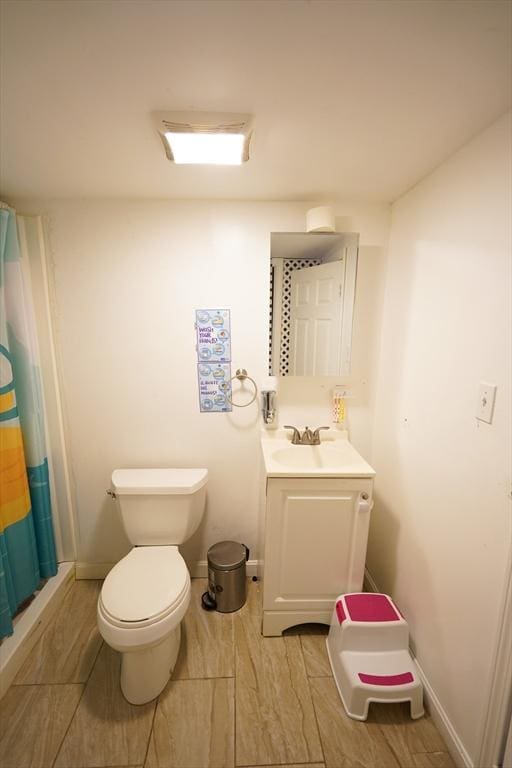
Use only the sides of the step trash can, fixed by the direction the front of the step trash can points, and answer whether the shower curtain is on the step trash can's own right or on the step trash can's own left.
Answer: on the step trash can's own right

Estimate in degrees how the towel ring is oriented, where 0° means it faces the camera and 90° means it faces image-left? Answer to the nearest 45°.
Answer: approximately 0°

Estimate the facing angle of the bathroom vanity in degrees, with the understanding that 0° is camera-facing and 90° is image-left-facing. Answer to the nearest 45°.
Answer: approximately 0°
